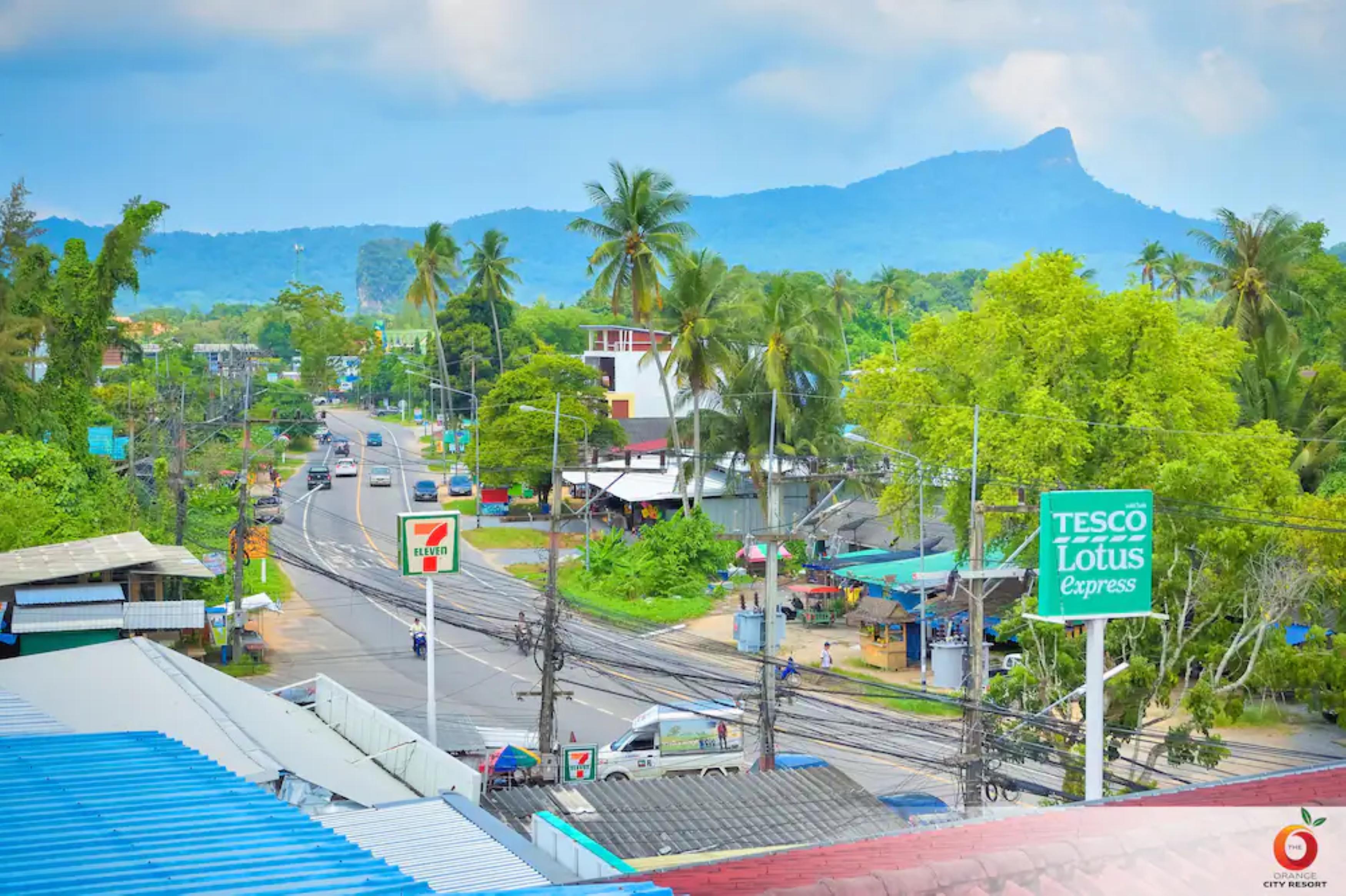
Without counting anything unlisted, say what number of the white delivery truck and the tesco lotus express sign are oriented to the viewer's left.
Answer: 1

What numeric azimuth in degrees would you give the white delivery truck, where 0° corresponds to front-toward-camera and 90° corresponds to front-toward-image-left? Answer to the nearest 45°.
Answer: approximately 90°

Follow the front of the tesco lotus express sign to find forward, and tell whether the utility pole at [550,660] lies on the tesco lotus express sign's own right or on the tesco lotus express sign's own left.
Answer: on the tesco lotus express sign's own right

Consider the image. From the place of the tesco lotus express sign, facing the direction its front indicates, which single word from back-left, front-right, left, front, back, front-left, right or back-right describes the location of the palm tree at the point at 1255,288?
back

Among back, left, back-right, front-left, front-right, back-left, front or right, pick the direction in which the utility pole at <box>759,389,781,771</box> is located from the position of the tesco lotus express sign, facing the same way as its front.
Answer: back-right

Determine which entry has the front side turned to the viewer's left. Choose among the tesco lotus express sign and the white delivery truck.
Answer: the white delivery truck

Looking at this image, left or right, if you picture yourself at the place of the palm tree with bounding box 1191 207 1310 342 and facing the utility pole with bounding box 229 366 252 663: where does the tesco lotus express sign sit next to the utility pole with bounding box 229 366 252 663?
left

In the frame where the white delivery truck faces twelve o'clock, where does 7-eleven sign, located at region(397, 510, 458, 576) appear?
The 7-eleven sign is roughly at 11 o'clock from the white delivery truck.

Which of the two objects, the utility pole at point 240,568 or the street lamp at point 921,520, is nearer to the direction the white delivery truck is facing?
the utility pole

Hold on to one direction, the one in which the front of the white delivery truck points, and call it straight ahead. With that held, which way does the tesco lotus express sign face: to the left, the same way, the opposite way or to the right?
to the left

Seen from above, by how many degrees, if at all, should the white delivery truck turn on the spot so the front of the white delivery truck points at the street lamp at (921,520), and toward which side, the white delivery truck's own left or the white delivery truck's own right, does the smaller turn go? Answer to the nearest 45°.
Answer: approximately 135° to the white delivery truck's own right

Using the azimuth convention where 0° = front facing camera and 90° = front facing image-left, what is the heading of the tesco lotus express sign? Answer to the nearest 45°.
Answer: approximately 0°

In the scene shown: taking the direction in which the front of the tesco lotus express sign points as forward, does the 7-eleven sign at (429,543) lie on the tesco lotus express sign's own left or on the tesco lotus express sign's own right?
on the tesco lotus express sign's own right
